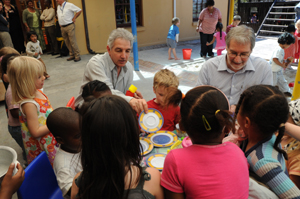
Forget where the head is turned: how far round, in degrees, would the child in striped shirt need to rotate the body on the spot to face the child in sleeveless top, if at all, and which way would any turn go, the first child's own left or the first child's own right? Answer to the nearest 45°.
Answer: approximately 90° to the first child's own left

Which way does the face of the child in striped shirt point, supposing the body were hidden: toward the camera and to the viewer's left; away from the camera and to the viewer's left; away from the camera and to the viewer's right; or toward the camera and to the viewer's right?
away from the camera and to the viewer's left

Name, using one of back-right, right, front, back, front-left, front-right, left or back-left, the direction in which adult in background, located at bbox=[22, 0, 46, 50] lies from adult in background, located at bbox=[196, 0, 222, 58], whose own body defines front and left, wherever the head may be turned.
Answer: right

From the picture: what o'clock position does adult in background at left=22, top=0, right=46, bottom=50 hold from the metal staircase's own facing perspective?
The adult in background is roughly at 12 o'clock from the metal staircase.

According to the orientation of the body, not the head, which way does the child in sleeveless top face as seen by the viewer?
away from the camera

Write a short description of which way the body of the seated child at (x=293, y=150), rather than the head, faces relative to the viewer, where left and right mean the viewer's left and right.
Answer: facing to the left of the viewer

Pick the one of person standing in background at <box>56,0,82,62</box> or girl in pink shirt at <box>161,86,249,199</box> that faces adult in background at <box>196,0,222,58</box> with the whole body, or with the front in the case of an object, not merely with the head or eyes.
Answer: the girl in pink shirt

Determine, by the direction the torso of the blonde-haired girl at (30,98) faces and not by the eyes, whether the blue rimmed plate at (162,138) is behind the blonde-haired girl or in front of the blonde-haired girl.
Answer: in front

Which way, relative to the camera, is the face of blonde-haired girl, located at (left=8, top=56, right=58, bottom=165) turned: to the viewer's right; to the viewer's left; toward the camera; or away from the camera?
to the viewer's right

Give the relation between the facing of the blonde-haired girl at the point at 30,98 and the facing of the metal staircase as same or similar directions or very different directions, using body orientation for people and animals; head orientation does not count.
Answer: very different directions

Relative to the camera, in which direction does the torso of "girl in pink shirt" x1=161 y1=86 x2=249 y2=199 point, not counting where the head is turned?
away from the camera

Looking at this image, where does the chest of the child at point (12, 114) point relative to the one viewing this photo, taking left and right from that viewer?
facing to the right of the viewer

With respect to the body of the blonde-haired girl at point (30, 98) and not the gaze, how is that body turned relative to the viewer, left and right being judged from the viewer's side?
facing to the right of the viewer

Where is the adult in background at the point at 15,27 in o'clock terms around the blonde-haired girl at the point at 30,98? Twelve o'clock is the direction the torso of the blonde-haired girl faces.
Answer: The adult in background is roughly at 9 o'clock from the blonde-haired girl.
